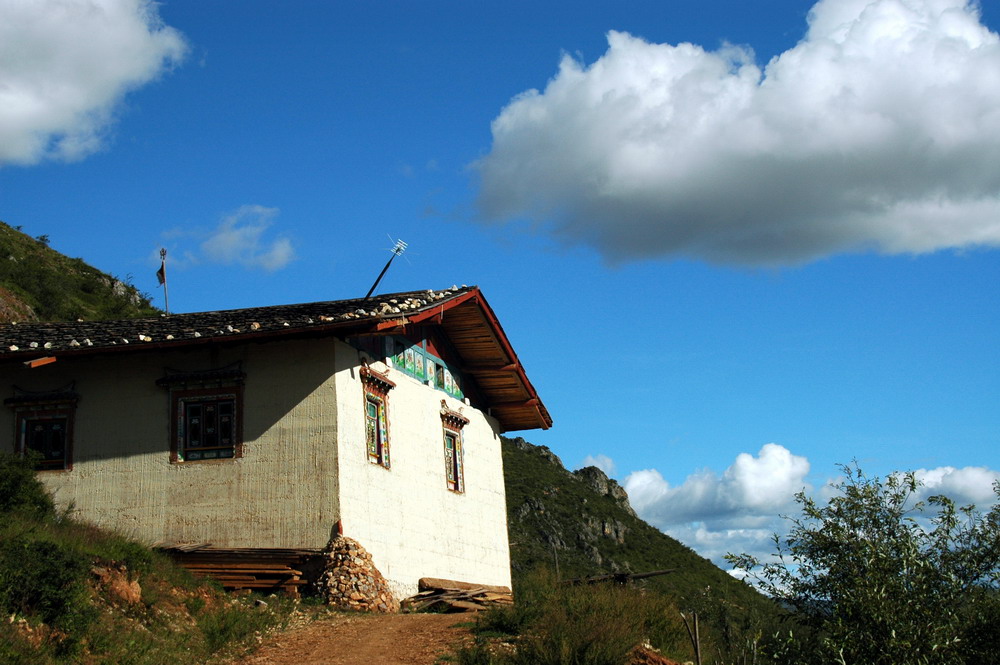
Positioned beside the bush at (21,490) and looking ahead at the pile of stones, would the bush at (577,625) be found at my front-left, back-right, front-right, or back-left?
front-right

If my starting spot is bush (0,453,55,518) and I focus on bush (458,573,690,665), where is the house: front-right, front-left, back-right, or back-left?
front-left
